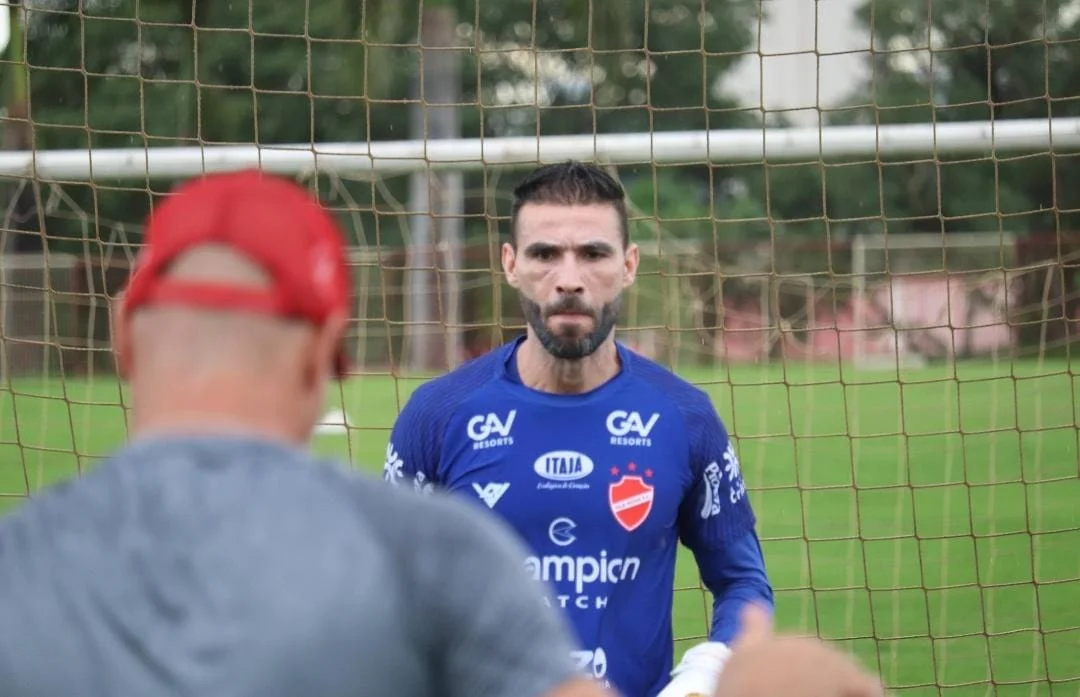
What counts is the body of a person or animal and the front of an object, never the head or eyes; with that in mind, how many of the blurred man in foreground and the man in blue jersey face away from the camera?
1

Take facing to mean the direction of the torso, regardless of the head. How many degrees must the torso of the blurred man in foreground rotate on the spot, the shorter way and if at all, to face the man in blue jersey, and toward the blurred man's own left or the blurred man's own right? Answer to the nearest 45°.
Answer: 0° — they already face them

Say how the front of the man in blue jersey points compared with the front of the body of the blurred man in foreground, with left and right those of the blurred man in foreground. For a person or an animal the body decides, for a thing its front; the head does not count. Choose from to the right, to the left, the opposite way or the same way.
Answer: the opposite way

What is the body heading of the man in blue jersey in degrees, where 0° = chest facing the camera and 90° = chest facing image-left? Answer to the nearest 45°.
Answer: approximately 0°

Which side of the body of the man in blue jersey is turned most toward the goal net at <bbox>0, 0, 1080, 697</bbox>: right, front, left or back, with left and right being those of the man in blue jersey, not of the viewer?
back

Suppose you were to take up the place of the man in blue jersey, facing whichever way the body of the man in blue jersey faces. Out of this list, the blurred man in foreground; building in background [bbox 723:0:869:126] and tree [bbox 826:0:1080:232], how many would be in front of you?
1

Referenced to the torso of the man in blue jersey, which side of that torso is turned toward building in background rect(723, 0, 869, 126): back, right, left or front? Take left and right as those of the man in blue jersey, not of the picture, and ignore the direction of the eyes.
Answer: back

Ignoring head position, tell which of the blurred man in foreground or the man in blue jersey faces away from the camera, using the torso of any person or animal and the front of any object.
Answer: the blurred man in foreground

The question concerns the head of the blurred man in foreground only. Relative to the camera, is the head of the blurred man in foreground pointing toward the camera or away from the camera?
away from the camera

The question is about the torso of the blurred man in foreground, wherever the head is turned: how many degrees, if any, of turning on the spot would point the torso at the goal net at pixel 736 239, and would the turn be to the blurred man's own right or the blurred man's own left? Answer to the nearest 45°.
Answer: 0° — they already face it

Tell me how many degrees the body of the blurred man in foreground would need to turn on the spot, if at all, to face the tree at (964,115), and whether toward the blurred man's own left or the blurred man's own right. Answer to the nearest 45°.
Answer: approximately 45° to the blurred man's own right

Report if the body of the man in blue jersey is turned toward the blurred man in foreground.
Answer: yes

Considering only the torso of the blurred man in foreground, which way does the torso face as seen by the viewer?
away from the camera
